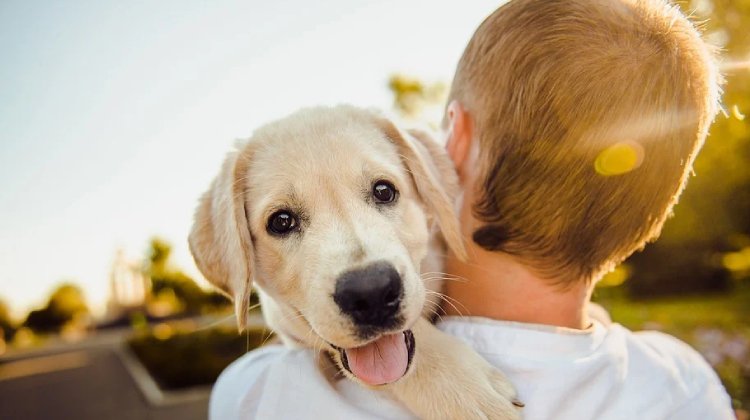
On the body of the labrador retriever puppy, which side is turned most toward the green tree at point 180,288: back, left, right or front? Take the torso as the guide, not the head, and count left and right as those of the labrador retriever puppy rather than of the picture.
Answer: back

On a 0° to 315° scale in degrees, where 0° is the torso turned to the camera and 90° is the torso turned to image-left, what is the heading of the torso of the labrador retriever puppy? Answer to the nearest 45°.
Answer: approximately 0°
